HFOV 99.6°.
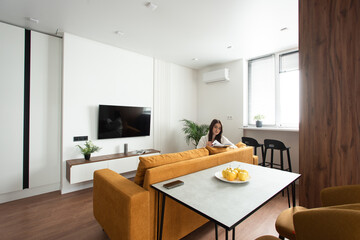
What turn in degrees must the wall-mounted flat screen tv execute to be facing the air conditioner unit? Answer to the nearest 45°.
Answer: approximately 45° to its left

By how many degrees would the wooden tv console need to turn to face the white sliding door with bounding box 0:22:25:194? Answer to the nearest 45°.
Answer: approximately 135° to its right

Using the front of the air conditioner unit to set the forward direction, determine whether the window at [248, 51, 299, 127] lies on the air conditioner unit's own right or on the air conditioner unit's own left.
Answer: on the air conditioner unit's own left

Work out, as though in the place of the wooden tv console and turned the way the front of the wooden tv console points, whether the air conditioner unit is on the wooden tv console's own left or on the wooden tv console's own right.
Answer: on the wooden tv console's own left

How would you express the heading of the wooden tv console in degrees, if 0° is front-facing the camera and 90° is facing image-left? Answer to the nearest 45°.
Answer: approximately 315°

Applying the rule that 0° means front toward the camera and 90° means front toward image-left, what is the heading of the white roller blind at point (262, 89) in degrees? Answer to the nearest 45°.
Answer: approximately 45°
